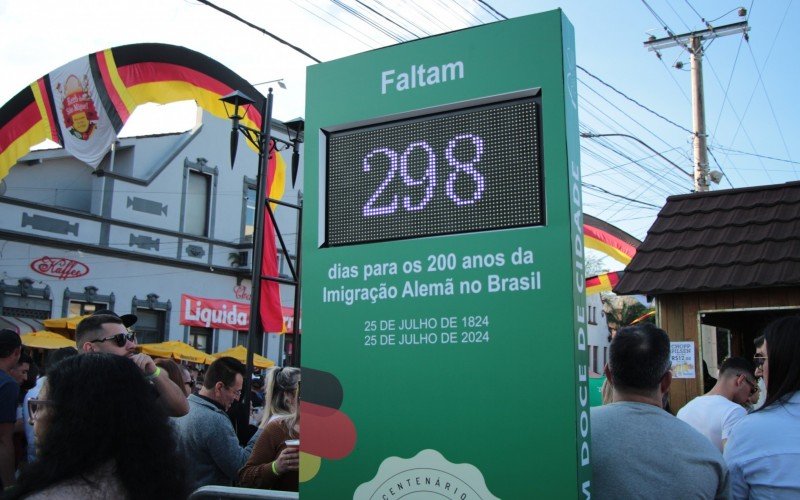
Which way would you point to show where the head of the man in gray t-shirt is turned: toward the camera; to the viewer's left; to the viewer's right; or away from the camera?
away from the camera

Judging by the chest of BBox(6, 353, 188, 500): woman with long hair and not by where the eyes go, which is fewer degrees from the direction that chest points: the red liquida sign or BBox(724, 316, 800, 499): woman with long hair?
the red liquida sign

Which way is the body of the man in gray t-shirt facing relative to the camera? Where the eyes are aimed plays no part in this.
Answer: away from the camera

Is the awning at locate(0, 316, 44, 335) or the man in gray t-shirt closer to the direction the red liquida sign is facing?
the man in gray t-shirt

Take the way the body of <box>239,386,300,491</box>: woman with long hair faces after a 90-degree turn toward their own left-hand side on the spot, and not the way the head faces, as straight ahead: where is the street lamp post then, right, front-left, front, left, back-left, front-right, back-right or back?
front-left

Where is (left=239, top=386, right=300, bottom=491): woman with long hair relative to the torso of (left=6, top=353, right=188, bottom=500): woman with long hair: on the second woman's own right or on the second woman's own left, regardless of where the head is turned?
on the second woman's own right

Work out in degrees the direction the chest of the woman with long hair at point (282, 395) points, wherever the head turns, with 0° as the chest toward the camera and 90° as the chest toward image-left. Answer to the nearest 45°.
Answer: approximately 315°

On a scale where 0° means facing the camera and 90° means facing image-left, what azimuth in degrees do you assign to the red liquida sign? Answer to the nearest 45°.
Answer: approximately 315°

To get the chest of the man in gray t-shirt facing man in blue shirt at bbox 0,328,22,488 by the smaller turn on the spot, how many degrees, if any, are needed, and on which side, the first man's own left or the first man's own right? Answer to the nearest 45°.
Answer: approximately 90° to the first man's own left

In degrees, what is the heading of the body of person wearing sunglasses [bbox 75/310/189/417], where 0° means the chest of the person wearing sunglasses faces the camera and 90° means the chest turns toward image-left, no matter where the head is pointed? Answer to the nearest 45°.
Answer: approximately 315°

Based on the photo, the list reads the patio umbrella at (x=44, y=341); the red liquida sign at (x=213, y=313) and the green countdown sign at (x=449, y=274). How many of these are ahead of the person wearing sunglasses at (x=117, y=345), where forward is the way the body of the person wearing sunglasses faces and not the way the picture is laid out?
1

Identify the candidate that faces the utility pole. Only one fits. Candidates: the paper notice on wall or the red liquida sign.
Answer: the red liquida sign
